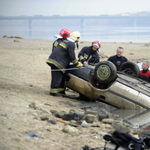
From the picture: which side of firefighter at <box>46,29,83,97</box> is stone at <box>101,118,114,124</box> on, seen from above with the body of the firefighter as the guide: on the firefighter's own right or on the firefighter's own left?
on the firefighter's own right

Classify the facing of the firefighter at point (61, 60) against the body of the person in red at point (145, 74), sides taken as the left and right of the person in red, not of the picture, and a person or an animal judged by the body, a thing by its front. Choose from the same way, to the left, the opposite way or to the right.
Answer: the opposite way

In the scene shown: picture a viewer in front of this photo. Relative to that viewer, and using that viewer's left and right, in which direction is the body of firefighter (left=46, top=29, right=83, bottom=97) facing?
facing away from the viewer and to the right of the viewer

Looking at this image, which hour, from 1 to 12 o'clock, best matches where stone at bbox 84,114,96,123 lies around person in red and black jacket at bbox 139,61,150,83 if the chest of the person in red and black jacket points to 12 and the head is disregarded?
The stone is roughly at 11 o'clock from the person in red and black jacket.

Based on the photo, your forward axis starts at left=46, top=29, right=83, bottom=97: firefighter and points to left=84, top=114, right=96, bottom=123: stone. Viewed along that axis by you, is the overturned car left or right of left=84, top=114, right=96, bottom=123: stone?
left

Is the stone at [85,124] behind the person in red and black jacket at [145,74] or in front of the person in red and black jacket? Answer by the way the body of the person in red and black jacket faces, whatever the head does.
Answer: in front

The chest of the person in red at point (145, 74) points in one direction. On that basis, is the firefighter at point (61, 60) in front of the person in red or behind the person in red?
in front

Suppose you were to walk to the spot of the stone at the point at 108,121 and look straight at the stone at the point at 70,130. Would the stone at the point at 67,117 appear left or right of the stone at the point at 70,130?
right

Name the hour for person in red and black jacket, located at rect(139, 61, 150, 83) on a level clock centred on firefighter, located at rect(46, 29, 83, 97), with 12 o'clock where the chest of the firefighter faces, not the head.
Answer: The person in red and black jacket is roughly at 1 o'clock from the firefighter.
